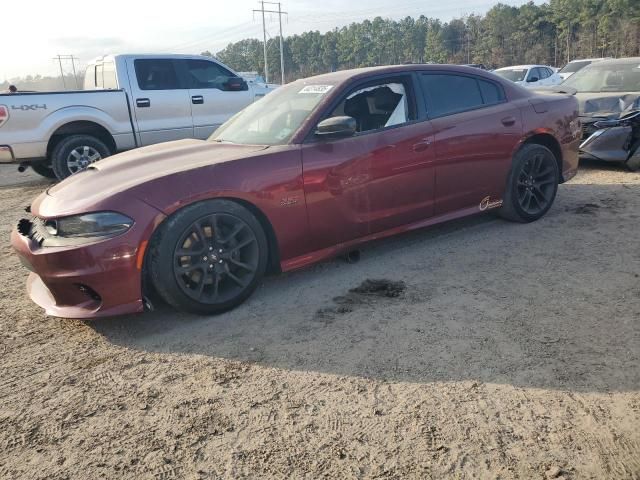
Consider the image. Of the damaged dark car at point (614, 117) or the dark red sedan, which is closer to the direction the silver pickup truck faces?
the damaged dark car

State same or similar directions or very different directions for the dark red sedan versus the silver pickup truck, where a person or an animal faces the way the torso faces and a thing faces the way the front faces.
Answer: very different directions

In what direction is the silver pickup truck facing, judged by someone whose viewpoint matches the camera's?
facing away from the viewer and to the right of the viewer

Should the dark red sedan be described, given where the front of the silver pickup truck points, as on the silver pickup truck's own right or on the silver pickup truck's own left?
on the silver pickup truck's own right

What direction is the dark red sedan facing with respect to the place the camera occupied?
facing the viewer and to the left of the viewer

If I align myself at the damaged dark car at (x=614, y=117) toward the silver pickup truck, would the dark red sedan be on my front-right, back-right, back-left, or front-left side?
front-left

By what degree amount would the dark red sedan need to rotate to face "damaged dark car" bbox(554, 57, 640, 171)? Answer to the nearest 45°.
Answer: approximately 180°

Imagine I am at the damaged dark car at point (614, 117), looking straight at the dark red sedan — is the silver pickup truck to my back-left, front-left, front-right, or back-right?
front-right

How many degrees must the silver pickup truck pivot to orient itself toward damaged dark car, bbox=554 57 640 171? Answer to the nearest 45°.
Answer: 0° — it already faces it
